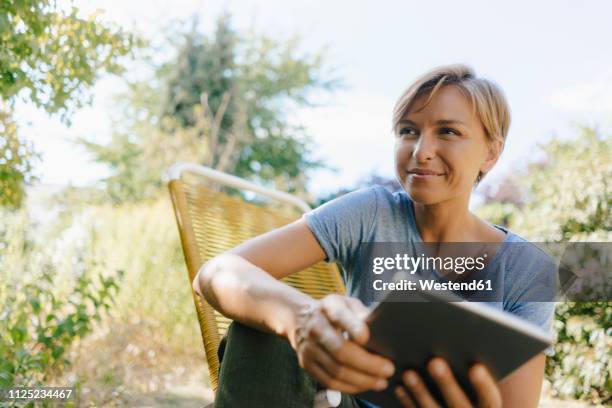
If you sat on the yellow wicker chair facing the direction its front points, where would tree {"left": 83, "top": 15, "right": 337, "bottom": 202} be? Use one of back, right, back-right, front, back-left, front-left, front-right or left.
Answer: back-left

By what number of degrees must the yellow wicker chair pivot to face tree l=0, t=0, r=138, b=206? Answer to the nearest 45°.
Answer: approximately 135° to its right

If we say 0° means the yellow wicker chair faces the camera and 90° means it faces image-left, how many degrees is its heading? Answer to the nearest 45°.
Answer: approximately 315°
